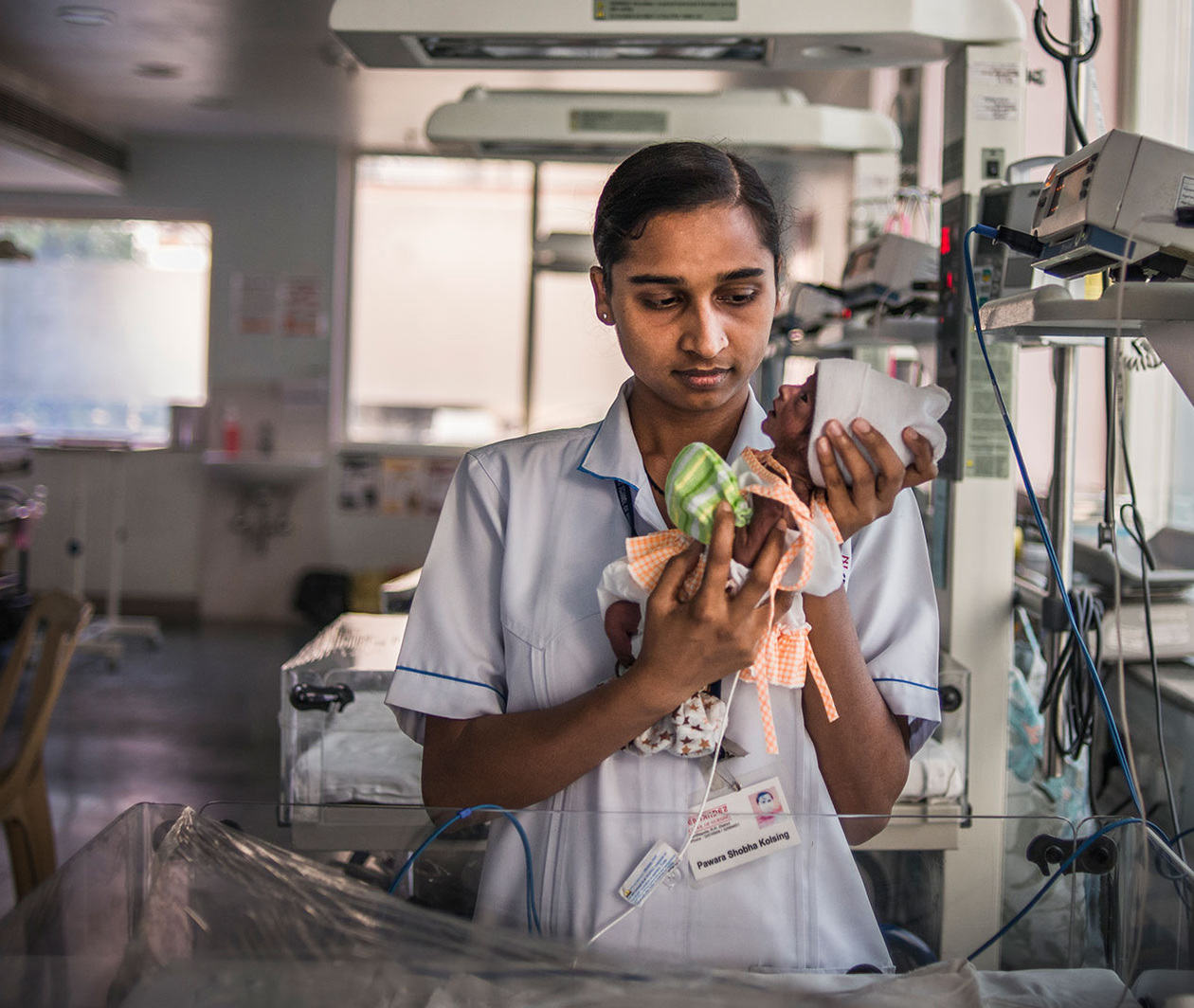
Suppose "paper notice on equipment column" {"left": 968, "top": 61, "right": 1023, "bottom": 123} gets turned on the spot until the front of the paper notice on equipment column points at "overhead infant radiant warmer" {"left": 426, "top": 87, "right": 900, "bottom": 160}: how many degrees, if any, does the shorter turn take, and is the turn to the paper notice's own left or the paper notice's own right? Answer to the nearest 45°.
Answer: approximately 135° to the paper notice's own right

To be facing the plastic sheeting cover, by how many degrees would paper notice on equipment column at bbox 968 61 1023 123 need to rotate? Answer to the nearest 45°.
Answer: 0° — it already faces it

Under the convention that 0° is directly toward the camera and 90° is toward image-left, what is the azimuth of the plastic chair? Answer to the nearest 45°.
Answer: approximately 90°

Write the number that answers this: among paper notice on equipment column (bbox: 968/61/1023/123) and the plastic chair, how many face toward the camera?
1

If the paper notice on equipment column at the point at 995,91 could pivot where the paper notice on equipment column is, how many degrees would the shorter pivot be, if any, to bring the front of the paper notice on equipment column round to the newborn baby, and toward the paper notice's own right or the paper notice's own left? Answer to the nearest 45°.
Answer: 0° — it already faces them

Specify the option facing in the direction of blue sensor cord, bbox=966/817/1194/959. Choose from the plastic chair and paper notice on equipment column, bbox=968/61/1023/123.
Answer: the paper notice on equipment column

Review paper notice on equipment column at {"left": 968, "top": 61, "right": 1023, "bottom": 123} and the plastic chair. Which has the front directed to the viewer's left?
the plastic chair

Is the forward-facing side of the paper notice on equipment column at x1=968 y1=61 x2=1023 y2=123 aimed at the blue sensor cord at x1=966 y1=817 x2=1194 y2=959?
yes

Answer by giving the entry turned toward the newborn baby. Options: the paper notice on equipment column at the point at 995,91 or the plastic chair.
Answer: the paper notice on equipment column

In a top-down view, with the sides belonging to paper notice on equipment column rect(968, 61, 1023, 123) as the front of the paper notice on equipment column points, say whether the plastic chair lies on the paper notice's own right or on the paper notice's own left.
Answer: on the paper notice's own right

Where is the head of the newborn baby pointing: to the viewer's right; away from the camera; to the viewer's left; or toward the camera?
to the viewer's left
